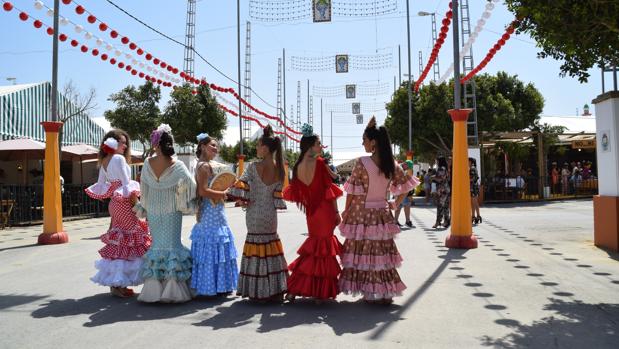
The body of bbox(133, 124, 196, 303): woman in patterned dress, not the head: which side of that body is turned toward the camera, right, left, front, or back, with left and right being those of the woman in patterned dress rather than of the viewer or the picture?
back

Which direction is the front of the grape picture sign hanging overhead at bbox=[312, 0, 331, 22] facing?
toward the camera

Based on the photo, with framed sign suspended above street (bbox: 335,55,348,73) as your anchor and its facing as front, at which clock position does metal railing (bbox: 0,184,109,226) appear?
The metal railing is roughly at 1 o'clock from the framed sign suspended above street.

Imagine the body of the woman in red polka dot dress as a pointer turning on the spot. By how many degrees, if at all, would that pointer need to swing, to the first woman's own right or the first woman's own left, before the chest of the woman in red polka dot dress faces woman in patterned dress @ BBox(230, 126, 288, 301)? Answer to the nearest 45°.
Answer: approximately 90° to the first woman's own right

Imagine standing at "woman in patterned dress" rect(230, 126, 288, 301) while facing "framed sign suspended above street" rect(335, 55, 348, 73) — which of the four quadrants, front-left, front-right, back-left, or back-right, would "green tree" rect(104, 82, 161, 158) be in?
front-left

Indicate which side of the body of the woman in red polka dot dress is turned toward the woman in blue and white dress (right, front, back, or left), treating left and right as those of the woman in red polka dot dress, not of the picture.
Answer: right

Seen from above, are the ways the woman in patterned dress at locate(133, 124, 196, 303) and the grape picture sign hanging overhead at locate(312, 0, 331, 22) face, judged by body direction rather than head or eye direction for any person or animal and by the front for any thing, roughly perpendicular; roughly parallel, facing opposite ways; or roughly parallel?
roughly parallel, facing opposite ways

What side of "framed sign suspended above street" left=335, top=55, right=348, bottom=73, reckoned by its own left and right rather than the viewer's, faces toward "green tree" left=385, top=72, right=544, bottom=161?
left

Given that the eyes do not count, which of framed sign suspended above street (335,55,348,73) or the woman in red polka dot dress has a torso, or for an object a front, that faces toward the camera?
the framed sign suspended above street

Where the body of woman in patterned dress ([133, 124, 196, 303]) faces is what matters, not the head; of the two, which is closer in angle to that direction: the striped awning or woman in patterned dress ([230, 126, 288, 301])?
the striped awning

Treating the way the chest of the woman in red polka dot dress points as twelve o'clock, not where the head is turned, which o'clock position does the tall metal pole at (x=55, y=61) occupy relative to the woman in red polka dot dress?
The tall metal pole is roughly at 10 o'clock from the woman in red polka dot dress.

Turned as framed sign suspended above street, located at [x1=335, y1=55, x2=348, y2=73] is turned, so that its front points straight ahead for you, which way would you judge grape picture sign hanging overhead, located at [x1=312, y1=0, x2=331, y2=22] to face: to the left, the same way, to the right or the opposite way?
the same way

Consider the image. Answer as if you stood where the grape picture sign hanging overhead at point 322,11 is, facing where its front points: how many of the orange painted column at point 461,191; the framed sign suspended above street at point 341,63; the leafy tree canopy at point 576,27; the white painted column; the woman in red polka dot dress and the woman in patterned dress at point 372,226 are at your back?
1

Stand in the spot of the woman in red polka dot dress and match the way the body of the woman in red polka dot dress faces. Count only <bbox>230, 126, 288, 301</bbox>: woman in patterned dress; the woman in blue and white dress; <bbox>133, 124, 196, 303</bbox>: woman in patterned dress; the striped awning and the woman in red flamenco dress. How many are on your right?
4

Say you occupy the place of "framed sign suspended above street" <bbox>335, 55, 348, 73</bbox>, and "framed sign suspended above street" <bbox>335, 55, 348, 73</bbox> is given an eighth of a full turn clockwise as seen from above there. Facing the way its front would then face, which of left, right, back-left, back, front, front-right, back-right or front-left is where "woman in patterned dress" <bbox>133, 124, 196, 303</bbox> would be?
front-left
